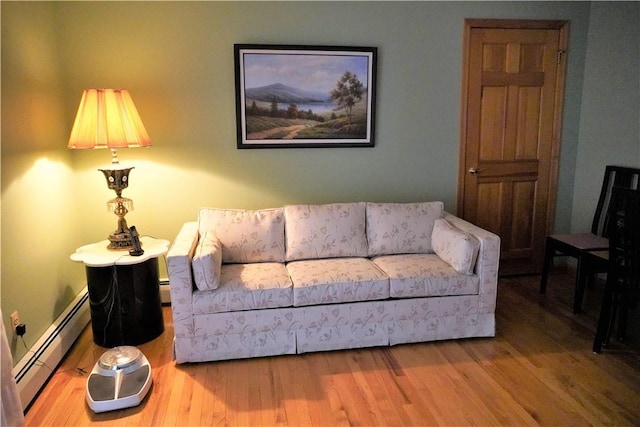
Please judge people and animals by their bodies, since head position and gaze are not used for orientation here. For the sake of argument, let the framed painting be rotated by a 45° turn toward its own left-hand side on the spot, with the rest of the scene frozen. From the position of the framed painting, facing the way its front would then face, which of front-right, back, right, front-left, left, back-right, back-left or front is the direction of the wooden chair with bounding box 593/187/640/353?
front

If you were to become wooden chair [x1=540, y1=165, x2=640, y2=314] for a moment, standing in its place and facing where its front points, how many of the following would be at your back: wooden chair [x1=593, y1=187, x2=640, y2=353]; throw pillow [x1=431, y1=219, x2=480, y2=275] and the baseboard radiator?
0

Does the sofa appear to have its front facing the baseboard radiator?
no

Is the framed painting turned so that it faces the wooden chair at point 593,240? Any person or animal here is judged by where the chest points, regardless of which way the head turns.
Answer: no

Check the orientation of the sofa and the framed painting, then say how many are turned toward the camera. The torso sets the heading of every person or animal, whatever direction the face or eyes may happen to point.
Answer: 2

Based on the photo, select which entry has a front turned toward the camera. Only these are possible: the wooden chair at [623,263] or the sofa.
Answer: the sofa

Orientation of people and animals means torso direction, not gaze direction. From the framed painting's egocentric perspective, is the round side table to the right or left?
on its right

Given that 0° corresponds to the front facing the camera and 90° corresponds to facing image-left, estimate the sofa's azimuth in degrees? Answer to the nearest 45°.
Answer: approximately 0°

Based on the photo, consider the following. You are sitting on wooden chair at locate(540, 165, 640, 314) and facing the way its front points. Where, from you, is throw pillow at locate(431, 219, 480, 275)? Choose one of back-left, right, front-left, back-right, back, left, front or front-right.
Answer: front

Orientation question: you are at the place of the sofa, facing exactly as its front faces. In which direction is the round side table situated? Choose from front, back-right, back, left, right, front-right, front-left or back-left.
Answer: right

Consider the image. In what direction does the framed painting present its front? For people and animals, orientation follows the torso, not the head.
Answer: toward the camera

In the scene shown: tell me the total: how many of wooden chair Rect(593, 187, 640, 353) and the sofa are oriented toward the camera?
1

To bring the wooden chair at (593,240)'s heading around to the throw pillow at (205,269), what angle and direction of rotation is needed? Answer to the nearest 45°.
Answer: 0° — it already faces it
